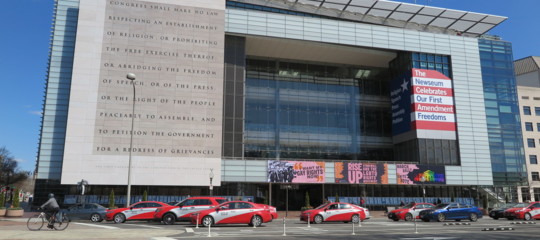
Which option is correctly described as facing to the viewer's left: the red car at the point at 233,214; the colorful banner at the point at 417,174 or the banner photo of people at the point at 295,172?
the red car

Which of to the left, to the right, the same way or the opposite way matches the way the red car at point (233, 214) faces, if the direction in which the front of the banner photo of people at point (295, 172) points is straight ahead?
to the right

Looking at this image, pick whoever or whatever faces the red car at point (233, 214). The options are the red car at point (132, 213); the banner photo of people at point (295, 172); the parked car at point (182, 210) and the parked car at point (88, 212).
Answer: the banner photo of people

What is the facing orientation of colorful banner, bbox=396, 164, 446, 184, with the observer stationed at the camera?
facing the viewer

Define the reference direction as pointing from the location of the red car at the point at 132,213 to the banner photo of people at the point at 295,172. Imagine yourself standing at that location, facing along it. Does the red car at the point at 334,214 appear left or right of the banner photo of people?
right

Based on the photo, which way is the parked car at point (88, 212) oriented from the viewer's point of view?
to the viewer's left

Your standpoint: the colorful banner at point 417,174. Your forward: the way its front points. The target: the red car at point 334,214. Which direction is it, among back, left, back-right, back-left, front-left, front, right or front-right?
front

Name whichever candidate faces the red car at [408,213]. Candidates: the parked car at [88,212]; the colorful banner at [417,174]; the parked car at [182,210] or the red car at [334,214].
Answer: the colorful banner

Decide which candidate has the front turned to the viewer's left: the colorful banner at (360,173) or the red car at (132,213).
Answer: the red car

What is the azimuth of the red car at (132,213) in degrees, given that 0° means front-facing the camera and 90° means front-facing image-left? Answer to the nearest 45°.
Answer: approximately 90°

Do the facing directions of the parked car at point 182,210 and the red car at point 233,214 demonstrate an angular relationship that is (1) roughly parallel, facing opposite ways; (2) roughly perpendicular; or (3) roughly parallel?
roughly parallel

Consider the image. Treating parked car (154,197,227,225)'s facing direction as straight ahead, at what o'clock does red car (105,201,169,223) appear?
The red car is roughly at 1 o'clock from the parked car.

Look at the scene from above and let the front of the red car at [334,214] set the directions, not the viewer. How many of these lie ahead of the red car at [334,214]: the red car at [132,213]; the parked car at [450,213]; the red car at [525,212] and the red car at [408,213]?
1

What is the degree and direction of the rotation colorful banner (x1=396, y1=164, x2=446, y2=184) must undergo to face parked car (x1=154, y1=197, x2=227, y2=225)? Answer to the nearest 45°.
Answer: approximately 45° to its right

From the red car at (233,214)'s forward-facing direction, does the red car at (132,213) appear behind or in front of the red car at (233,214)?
in front

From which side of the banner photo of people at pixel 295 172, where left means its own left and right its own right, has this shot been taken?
front

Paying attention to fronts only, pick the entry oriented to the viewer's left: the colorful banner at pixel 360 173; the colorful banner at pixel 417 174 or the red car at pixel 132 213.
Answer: the red car

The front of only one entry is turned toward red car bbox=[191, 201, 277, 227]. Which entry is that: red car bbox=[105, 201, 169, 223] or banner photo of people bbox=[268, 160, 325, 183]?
the banner photo of people

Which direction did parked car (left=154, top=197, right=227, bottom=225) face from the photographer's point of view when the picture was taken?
facing to the left of the viewer

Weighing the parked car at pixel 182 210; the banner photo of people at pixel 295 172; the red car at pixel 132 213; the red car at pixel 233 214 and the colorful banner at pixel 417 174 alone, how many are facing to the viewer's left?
3
